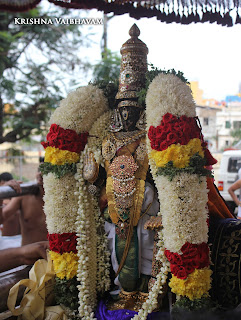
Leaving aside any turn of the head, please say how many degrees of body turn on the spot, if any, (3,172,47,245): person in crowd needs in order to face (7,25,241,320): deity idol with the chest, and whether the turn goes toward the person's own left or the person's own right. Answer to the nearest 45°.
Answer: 0° — they already face it

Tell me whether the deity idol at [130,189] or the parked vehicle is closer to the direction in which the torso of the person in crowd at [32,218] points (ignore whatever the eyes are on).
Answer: the deity idol

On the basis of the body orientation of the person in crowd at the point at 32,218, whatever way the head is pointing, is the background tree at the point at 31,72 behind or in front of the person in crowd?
behind

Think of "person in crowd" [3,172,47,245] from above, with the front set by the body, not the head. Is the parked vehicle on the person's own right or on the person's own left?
on the person's own left

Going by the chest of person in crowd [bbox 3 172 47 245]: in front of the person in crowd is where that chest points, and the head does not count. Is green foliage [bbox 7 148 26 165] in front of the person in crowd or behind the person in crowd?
behind

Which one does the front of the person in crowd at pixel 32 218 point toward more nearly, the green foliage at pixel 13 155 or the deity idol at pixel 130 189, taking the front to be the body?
the deity idol
